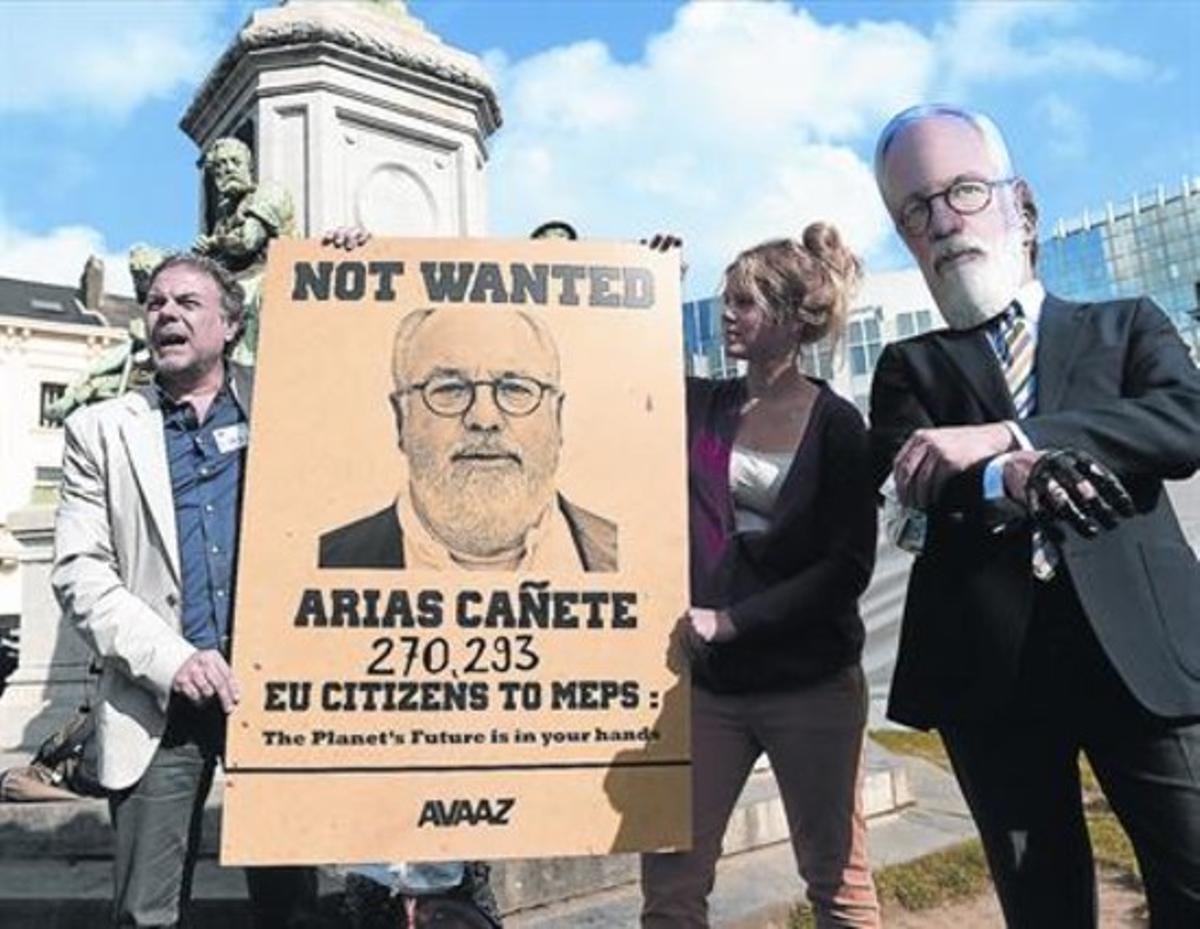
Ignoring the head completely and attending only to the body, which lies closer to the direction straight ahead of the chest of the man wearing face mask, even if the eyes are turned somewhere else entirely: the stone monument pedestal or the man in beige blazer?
the man in beige blazer

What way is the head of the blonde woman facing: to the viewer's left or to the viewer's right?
to the viewer's left

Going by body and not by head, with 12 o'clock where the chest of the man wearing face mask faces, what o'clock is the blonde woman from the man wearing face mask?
The blonde woman is roughly at 3 o'clock from the man wearing face mask.

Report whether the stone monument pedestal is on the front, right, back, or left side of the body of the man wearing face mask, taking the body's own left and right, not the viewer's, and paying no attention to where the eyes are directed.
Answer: right

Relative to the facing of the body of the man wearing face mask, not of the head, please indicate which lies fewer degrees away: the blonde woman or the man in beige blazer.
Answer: the man in beige blazer

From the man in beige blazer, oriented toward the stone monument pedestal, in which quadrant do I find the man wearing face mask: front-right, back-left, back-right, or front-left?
back-right

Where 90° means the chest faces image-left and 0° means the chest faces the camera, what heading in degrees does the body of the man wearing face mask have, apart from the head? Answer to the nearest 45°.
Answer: approximately 45°
